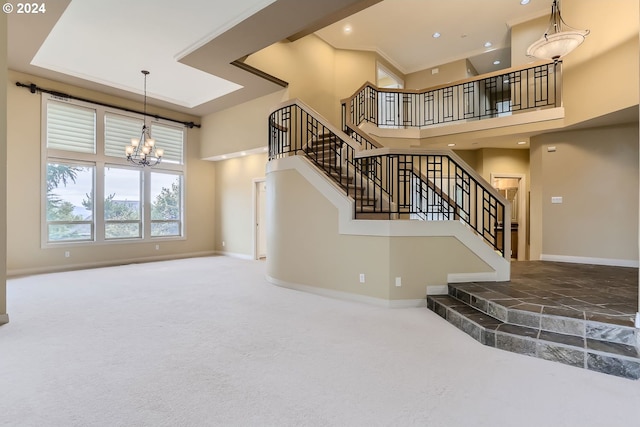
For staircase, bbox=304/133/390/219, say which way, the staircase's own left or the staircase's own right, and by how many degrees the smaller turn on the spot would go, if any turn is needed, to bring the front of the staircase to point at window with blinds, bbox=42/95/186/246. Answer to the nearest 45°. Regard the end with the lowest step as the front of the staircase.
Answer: approximately 135° to the staircase's own right

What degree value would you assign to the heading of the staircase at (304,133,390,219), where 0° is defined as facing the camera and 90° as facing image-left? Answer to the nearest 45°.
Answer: approximately 315°

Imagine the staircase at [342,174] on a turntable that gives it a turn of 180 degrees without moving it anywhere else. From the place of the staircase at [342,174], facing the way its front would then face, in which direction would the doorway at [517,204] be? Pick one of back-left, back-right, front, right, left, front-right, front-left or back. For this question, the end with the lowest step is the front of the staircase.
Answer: right

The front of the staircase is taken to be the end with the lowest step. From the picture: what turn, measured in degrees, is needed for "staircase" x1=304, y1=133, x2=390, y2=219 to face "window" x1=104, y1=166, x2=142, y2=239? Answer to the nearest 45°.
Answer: approximately 135° to its right

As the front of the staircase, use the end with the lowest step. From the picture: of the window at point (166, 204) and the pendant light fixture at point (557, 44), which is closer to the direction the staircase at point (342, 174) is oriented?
the pendant light fixture

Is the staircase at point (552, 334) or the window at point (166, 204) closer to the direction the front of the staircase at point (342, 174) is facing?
the staircase

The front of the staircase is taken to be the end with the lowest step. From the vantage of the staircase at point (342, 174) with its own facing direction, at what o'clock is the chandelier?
The chandelier is roughly at 5 o'clock from the staircase.

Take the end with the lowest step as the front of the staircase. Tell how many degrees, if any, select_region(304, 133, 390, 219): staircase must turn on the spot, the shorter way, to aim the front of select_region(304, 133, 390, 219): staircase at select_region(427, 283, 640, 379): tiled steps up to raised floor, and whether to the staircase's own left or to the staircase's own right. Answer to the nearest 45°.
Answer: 0° — it already faces it
